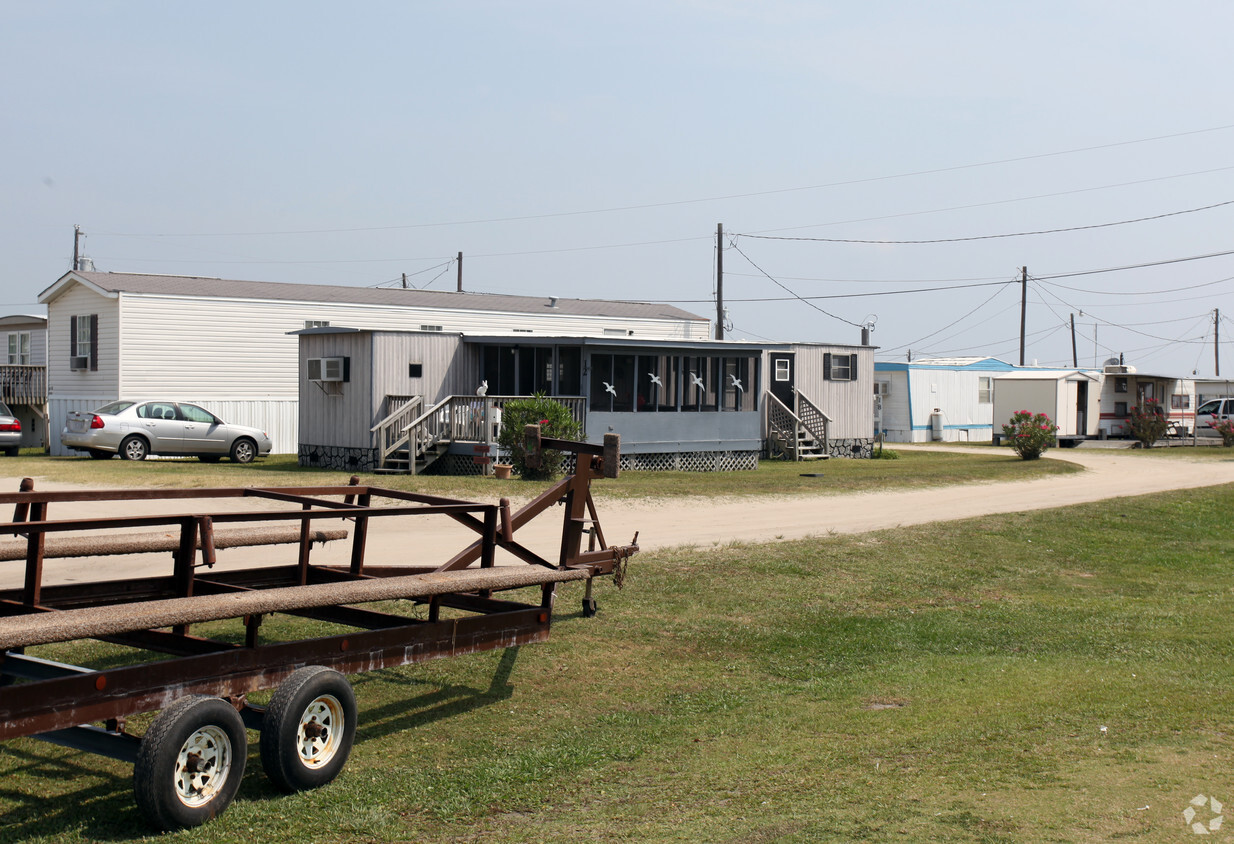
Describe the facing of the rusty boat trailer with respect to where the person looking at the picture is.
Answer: facing away from the viewer and to the right of the viewer

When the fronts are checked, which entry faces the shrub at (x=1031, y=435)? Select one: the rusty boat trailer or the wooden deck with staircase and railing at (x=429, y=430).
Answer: the rusty boat trailer

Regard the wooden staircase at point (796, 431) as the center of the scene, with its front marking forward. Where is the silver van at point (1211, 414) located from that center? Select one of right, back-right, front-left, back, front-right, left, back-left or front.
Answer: left

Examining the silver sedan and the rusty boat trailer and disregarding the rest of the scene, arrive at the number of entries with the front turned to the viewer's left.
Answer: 0

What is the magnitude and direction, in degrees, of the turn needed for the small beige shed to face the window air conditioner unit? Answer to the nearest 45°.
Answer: approximately 90° to its right

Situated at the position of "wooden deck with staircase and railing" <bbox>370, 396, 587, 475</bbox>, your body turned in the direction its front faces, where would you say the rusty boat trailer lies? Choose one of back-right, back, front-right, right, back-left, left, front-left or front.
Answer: front-left

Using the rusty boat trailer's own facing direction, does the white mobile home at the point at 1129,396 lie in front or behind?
in front

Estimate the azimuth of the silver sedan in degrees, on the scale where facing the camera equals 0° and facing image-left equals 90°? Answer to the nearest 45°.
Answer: approximately 225°

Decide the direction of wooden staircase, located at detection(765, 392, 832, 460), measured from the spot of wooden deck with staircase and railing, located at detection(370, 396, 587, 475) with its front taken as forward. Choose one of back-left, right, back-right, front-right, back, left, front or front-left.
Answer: back

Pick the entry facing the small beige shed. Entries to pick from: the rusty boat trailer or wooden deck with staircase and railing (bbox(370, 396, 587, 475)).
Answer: the rusty boat trailer
